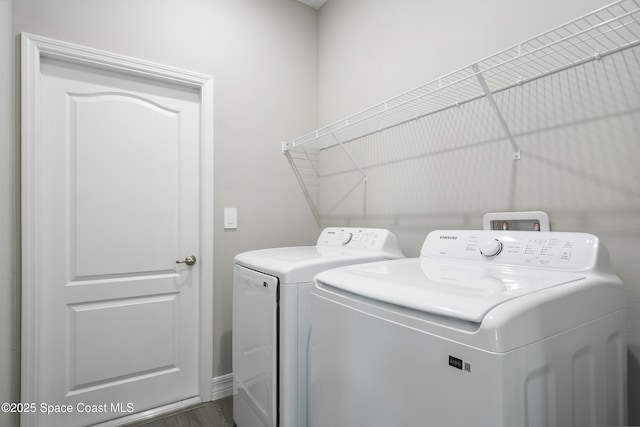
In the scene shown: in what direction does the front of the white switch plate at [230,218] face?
toward the camera

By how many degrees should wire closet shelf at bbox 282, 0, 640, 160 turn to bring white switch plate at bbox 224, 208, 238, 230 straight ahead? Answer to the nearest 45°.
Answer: approximately 45° to its right

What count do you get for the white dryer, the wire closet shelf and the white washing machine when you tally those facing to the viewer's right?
0

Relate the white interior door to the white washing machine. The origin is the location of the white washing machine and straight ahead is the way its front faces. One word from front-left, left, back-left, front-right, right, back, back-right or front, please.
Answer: front-right

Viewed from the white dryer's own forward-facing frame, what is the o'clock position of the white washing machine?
The white washing machine is roughly at 9 o'clock from the white dryer.

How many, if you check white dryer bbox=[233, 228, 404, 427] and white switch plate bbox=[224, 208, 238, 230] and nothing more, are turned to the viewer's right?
0

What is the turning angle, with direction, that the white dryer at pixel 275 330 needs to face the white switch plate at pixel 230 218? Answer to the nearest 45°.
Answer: approximately 90° to its right

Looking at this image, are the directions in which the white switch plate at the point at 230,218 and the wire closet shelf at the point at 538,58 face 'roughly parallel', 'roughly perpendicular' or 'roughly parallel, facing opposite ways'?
roughly perpendicular

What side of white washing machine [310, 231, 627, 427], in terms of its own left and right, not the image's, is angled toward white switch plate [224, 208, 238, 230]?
right

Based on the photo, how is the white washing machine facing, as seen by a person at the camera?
facing the viewer and to the left of the viewer

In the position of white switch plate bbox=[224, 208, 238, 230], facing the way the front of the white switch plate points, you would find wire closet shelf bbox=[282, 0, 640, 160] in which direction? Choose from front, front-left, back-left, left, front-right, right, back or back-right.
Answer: front-left
